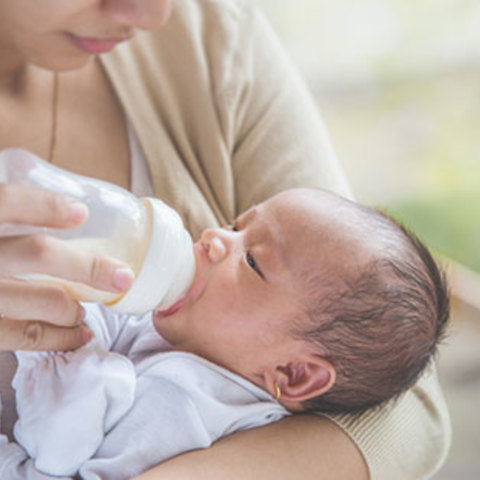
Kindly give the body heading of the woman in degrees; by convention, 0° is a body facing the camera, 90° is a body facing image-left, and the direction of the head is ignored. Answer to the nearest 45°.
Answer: approximately 0°
